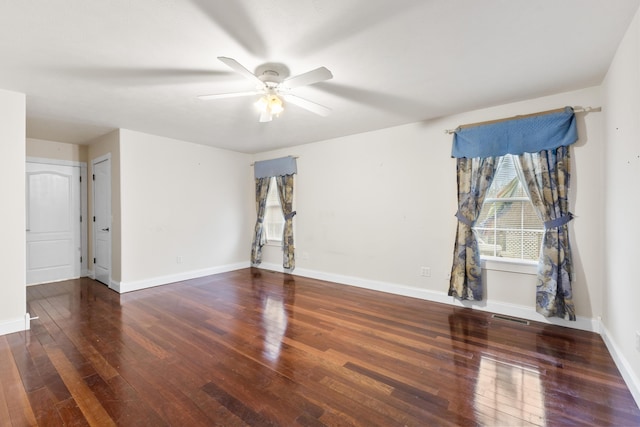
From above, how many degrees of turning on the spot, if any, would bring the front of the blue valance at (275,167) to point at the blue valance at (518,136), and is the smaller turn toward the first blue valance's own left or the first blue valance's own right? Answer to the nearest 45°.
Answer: approximately 90° to the first blue valance's own left

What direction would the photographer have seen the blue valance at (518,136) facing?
facing the viewer and to the left of the viewer

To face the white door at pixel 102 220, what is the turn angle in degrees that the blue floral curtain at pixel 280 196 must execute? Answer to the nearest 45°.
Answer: approximately 45° to its right

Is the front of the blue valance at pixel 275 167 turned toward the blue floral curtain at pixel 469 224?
no

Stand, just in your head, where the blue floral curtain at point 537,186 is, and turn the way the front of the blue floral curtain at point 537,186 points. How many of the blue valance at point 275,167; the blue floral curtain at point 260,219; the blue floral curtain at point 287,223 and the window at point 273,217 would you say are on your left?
0

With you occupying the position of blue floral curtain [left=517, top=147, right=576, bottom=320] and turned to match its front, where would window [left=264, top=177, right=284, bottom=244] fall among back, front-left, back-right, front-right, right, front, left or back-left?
front-right

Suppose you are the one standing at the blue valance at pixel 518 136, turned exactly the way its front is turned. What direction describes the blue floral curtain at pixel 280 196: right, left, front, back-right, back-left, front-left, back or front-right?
front-right

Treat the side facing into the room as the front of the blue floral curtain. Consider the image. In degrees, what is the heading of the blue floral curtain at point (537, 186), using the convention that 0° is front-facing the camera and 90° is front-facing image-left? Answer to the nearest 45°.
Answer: approximately 45°

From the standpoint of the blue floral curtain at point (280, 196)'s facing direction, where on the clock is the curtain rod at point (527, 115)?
The curtain rod is roughly at 9 o'clock from the blue floral curtain.

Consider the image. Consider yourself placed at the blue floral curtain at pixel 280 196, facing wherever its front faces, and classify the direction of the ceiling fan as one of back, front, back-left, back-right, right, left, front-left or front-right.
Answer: front-left

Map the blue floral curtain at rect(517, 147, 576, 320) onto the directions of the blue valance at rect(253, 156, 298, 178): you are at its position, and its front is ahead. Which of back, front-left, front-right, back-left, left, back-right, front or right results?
left

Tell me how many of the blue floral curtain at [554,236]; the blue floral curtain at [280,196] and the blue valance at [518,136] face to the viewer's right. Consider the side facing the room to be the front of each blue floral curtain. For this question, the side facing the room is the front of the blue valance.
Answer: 0

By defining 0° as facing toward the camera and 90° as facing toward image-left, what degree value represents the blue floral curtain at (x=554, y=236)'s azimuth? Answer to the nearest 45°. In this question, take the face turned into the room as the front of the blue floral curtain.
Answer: approximately 45°

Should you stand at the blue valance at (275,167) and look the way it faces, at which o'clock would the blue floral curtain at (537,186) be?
The blue floral curtain is roughly at 9 o'clock from the blue valance.

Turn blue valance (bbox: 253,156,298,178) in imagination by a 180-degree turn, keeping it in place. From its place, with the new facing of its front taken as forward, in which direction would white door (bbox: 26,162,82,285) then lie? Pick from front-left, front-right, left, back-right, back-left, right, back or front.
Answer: back-left

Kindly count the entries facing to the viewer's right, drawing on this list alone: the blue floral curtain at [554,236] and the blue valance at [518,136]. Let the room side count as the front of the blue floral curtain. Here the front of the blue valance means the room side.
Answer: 0

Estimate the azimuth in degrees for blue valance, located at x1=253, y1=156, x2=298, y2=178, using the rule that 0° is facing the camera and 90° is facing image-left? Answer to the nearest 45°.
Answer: approximately 45°

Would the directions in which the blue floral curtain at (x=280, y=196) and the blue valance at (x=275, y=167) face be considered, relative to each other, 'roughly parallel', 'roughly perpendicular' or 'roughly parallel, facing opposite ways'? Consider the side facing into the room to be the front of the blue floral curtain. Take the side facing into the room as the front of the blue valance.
roughly parallel

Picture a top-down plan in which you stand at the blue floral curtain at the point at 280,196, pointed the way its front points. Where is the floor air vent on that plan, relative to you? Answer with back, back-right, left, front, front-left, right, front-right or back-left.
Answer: left

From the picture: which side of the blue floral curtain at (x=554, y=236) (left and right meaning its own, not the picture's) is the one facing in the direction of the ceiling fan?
front

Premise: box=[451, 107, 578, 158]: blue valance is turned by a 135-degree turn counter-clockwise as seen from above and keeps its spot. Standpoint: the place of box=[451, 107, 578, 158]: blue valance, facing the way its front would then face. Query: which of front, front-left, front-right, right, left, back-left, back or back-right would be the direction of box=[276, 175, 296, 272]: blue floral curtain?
back
